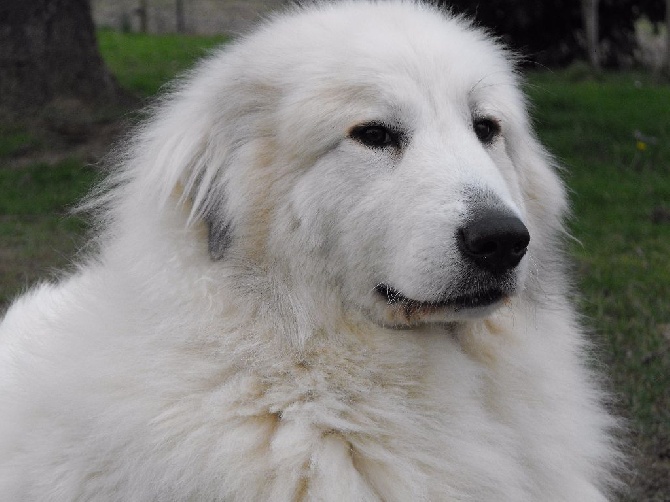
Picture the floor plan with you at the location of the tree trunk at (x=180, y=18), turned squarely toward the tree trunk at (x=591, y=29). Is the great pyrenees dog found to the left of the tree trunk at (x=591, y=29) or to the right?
right

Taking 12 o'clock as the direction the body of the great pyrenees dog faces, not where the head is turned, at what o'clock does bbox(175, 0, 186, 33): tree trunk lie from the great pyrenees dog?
The tree trunk is roughly at 7 o'clock from the great pyrenees dog.

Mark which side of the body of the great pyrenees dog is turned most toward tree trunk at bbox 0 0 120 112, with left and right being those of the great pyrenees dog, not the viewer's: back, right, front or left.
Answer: back

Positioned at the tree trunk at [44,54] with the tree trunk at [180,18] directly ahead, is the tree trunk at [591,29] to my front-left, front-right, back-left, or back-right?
front-right

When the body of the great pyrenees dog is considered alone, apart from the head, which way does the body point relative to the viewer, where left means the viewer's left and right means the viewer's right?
facing the viewer and to the right of the viewer
